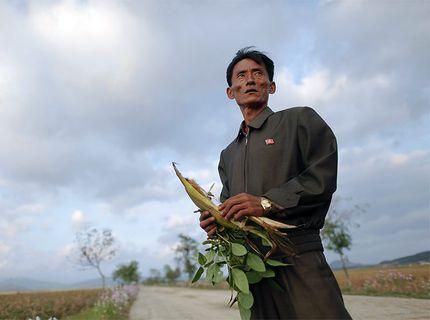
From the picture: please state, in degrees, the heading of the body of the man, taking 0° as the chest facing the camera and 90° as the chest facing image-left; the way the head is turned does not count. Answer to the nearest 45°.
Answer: approximately 45°
